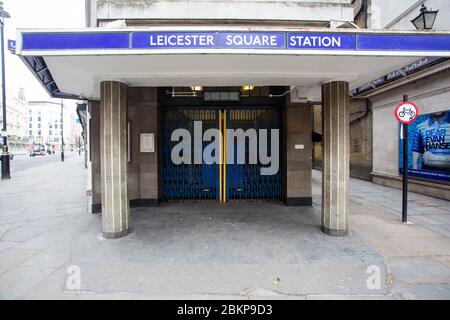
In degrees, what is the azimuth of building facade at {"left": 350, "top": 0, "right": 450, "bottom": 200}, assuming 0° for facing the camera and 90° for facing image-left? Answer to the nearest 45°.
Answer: approximately 45°

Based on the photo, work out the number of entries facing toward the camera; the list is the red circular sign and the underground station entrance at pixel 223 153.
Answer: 2

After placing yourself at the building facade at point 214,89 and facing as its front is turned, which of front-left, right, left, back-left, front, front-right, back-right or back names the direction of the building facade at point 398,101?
back-left

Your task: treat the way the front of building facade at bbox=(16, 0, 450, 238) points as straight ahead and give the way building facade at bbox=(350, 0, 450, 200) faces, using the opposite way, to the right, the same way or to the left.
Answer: to the right

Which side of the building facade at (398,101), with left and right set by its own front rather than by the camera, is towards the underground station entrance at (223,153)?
front

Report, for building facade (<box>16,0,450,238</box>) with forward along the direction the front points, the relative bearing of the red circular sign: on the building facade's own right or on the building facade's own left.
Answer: on the building facade's own left

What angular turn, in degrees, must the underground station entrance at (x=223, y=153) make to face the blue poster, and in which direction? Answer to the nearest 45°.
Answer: approximately 90° to its left

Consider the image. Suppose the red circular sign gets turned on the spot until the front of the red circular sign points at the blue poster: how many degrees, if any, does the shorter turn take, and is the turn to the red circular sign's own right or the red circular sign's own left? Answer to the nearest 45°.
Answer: approximately 180°

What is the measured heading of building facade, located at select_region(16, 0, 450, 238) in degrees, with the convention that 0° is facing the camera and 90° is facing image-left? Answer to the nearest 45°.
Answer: approximately 0°
